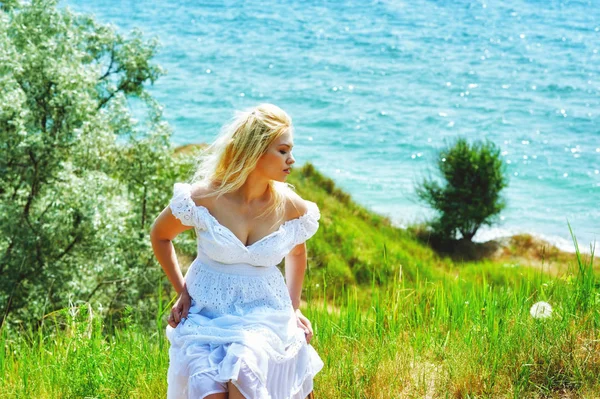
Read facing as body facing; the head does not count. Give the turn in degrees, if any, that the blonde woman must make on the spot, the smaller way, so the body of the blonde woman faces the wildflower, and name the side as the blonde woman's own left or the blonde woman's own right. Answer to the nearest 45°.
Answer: approximately 90° to the blonde woman's own left

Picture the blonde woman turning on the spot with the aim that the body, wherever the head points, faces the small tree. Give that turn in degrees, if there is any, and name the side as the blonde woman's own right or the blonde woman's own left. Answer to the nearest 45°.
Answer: approximately 180°

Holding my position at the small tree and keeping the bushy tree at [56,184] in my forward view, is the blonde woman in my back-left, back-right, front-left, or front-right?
front-left

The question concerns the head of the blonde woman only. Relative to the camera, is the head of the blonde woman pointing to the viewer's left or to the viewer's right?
to the viewer's right

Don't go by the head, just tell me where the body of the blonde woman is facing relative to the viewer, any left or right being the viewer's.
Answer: facing the viewer
